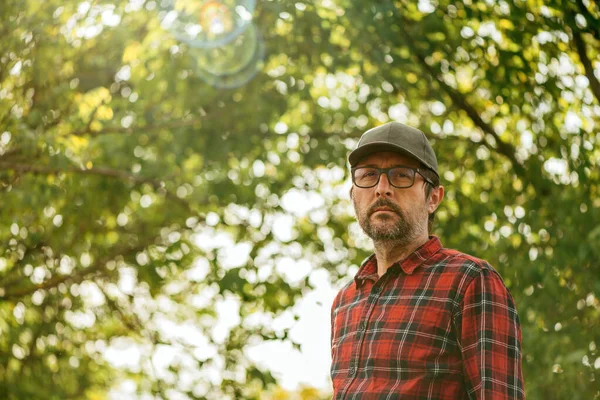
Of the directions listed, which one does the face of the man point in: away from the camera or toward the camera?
toward the camera
